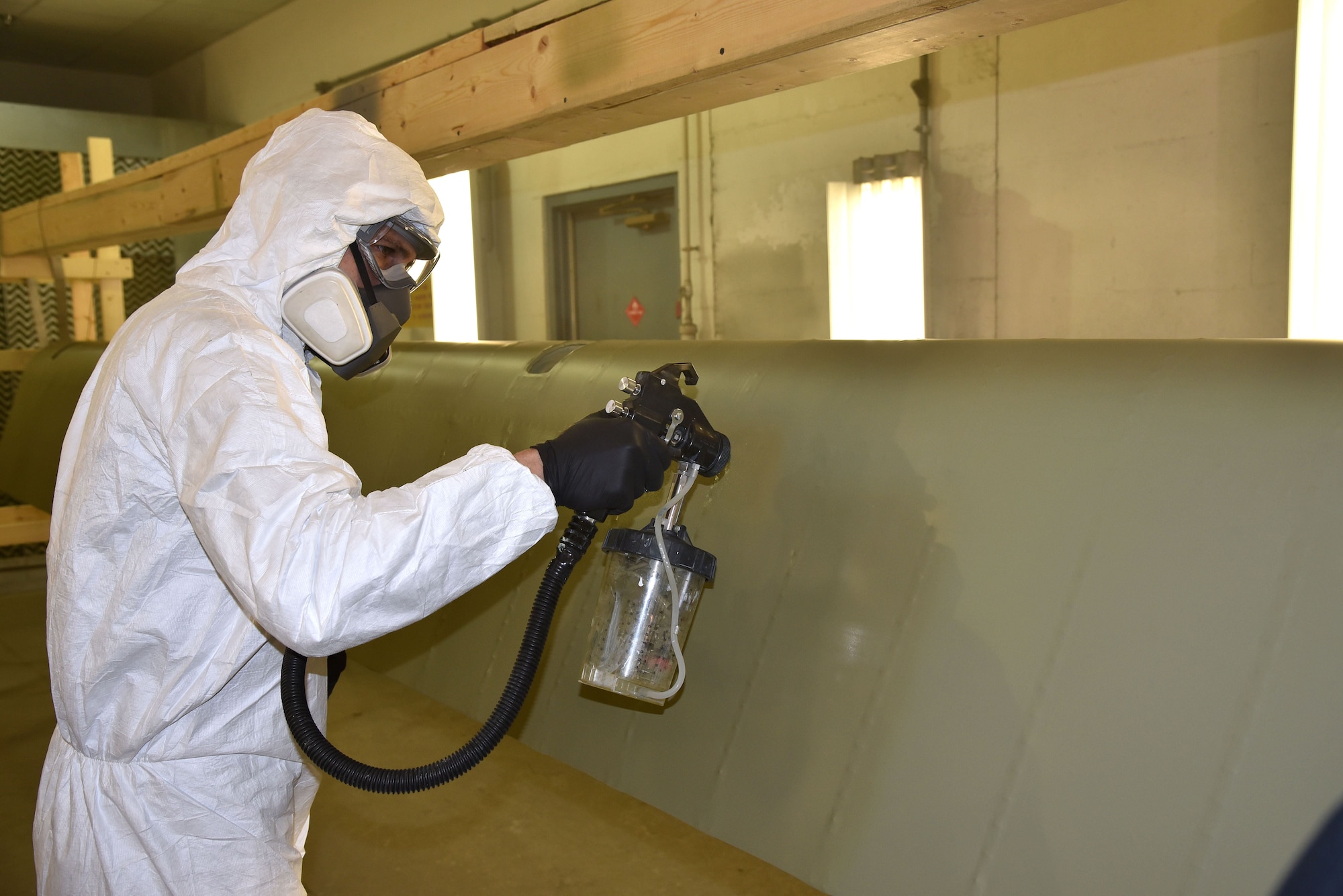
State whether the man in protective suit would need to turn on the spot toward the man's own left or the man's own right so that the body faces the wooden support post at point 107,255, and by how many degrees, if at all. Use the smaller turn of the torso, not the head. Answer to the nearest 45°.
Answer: approximately 90° to the man's own left

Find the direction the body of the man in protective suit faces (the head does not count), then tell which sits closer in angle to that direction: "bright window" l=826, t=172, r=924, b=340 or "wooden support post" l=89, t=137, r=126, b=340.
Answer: the bright window

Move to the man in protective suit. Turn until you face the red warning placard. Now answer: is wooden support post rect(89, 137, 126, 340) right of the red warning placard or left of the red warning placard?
left

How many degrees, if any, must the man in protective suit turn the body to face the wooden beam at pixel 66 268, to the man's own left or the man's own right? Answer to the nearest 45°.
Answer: approximately 90° to the man's own left

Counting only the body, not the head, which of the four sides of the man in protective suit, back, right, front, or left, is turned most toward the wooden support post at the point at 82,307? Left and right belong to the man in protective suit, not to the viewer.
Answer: left

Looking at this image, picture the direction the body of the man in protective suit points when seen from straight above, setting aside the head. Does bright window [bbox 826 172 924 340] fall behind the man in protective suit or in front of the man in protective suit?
in front

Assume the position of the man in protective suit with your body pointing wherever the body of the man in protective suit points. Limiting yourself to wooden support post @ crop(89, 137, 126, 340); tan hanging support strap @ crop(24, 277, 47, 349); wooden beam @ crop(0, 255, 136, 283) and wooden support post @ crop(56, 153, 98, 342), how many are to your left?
4

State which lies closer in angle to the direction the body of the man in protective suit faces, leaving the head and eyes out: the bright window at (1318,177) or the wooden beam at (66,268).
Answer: the bright window

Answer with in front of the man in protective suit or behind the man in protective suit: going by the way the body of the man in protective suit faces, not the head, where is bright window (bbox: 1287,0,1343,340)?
in front

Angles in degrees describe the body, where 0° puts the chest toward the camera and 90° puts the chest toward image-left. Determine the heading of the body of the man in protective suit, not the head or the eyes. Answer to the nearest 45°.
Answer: approximately 270°

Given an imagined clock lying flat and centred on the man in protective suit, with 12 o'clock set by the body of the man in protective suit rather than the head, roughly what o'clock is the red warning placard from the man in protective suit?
The red warning placard is roughly at 10 o'clock from the man in protective suit.

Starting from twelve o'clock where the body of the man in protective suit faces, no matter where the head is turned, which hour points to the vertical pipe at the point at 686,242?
The vertical pipe is roughly at 10 o'clock from the man in protective suit.
